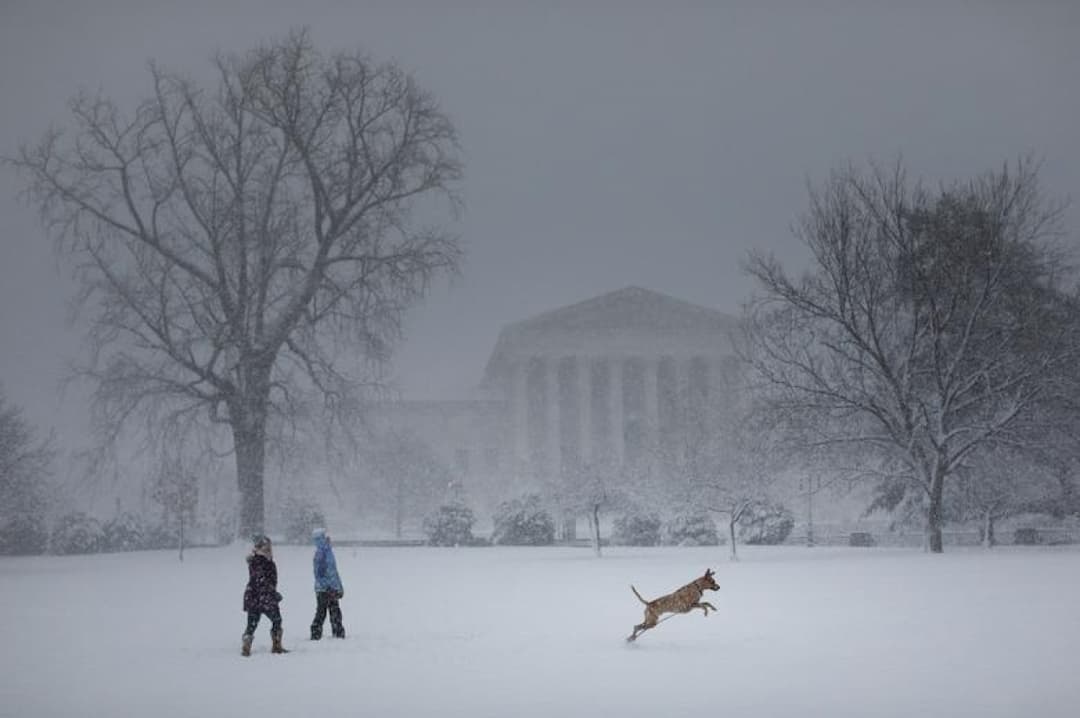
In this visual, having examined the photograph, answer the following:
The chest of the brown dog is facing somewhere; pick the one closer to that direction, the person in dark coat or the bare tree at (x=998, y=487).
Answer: the bare tree

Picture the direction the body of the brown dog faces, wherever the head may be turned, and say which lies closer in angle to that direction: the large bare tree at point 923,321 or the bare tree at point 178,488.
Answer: the large bare tree

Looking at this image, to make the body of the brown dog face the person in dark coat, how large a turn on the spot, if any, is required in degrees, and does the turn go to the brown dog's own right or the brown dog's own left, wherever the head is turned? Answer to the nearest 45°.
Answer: approximately 180°

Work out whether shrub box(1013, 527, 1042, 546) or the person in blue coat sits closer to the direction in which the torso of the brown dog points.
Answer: the shrub

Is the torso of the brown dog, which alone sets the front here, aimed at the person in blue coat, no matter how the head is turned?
no

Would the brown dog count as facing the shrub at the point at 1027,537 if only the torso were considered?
no

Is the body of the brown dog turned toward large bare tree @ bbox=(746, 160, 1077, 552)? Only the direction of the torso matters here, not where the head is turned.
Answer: no

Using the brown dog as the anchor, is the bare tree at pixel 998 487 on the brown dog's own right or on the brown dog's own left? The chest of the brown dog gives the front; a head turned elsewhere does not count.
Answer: on the brown dog's own left

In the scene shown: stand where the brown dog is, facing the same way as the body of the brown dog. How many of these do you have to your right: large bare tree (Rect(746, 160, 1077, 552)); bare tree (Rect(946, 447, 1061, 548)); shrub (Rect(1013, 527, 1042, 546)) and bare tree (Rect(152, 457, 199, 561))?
0

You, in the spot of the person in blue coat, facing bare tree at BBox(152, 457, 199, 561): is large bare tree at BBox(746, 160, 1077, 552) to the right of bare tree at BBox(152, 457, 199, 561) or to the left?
right

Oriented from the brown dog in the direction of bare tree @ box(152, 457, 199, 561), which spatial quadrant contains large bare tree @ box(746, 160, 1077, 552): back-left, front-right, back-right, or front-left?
front-right

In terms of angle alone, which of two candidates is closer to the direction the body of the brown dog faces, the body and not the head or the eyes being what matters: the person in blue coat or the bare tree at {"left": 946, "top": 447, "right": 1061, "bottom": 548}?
the bare tree

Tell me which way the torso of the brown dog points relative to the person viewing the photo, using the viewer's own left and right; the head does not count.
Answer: facing to the right of the viewer
